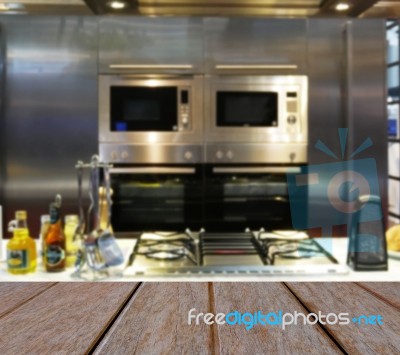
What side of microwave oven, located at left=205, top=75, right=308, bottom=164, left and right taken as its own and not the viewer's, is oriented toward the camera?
front

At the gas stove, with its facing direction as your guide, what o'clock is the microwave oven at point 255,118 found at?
The microwave oven is roughly at 6 o'clock from the gas stove.

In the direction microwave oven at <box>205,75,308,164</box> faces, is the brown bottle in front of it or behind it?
in front

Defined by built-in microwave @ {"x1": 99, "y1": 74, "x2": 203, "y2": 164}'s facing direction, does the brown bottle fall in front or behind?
in front

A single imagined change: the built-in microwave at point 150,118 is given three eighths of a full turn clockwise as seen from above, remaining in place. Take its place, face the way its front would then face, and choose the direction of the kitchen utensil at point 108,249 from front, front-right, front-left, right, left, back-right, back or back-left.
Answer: back-left

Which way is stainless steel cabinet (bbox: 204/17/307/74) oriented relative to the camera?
toward the camera

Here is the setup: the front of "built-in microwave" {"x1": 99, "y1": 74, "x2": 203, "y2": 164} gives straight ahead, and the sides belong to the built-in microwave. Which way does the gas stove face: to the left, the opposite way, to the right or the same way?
the same way

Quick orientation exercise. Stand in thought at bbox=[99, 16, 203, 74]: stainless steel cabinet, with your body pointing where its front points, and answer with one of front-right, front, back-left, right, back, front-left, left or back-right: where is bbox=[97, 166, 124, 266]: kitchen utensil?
front

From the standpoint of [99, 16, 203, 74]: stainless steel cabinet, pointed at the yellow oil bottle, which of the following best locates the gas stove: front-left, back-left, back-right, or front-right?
front-left

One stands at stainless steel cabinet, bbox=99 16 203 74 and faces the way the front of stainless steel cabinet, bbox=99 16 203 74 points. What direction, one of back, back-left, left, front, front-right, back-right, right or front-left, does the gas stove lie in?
front

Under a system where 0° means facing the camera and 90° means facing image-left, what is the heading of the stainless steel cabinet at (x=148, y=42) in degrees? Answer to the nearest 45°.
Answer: approximately 0°

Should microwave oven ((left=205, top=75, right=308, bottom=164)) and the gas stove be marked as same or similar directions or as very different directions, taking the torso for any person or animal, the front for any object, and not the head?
same or similar directions

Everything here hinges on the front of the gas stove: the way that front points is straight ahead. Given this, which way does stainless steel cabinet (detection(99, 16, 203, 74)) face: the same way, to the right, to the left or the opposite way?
the same way
